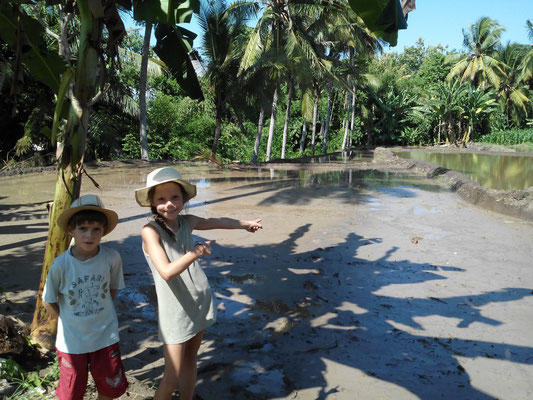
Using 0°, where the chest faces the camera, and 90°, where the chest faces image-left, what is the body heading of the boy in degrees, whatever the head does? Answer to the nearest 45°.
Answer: approximately 0°

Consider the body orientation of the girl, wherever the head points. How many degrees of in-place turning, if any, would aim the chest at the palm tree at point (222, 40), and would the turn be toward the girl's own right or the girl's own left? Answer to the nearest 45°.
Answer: approximately 135° to the girl's own left

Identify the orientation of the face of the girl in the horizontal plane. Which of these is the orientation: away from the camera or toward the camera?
toward the camera

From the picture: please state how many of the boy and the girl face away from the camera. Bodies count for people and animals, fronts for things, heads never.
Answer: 0

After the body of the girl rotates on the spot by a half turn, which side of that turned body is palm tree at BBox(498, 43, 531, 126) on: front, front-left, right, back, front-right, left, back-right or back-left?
right

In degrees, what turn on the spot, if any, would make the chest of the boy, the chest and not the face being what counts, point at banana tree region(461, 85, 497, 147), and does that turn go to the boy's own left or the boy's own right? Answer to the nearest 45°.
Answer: approximately 135° to the boy's own left

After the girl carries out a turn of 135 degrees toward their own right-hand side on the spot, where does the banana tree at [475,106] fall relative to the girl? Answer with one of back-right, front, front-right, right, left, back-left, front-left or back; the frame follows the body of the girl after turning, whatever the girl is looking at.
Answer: back-right

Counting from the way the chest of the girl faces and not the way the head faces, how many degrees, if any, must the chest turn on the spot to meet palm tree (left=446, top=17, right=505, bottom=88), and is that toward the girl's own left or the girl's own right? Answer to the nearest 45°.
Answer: approximately 90° to the girl's own left

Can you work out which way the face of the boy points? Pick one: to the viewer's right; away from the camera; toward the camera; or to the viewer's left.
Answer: toward the camera
